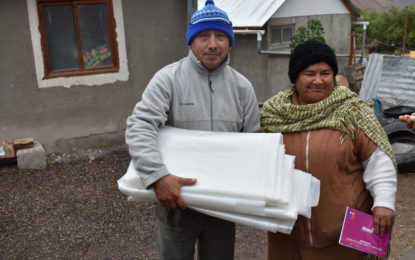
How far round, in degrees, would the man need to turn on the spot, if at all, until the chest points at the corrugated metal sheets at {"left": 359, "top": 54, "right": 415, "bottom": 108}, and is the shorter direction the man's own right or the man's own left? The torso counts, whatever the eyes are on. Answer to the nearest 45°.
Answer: approximately 135° to the man's own left

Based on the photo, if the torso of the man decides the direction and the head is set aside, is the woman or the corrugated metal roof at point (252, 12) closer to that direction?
the woman

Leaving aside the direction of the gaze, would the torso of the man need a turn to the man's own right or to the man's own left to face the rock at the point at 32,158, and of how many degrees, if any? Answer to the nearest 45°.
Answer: approximately 135° to the man's own right

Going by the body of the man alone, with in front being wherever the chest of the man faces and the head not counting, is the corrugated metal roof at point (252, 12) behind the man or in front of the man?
behind

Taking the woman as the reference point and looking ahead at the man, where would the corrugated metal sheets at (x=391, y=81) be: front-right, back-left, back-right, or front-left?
back-right

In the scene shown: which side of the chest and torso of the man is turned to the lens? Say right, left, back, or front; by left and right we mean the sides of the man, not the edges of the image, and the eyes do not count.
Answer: front

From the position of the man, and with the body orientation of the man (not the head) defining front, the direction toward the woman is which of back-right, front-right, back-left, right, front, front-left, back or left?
left

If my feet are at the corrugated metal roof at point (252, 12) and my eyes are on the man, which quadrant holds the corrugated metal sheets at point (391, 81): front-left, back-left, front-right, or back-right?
front-left

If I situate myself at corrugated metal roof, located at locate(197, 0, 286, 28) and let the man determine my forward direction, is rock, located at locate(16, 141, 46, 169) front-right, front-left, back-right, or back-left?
front-right
